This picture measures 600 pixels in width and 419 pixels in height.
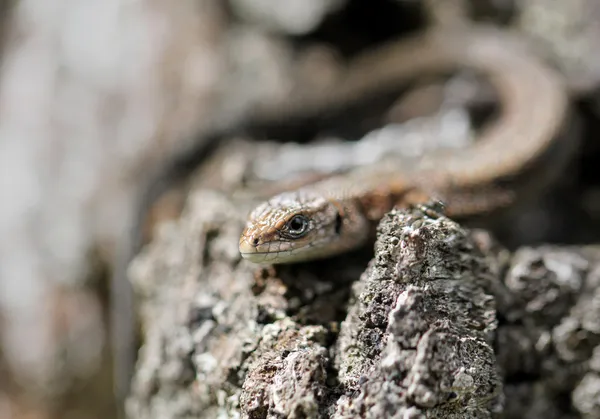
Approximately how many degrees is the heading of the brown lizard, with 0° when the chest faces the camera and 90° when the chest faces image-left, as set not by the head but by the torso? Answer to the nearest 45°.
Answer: approximately 45°
